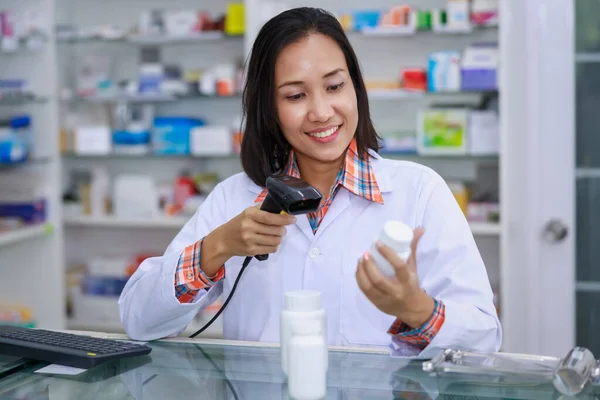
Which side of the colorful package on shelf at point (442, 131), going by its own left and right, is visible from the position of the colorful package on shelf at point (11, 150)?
right

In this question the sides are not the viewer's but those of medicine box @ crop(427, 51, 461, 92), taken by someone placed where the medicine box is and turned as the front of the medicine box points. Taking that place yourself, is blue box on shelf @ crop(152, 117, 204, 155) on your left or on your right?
on your right

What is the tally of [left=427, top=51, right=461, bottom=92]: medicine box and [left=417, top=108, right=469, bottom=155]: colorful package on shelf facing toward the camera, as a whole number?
2
